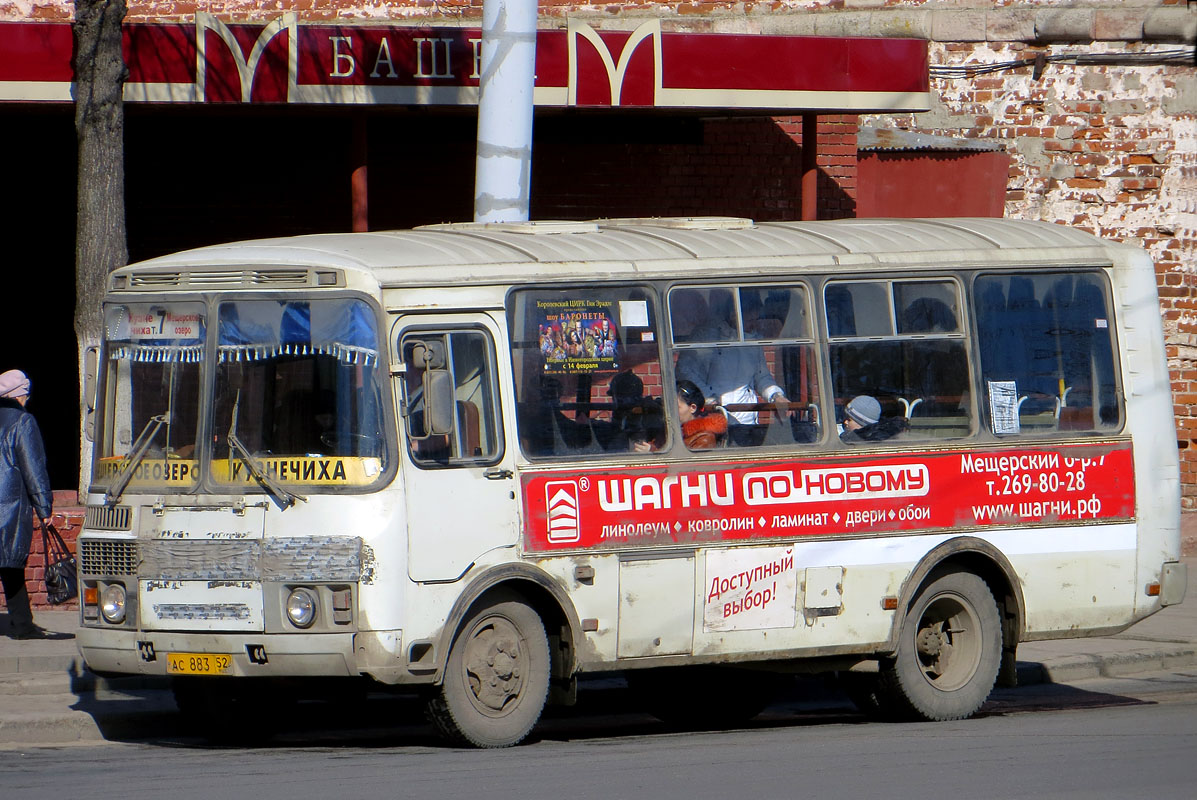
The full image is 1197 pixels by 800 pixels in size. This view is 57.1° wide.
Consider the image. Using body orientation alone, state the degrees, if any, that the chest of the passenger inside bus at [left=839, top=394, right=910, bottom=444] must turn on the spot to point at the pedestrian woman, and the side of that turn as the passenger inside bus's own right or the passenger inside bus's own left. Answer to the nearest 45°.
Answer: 0° — they already face them

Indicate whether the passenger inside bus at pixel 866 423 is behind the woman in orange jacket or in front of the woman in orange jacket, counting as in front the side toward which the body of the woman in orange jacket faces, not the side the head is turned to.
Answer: behind

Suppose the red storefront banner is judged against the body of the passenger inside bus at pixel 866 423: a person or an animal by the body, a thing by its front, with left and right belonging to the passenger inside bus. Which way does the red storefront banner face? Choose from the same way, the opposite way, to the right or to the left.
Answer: to the left

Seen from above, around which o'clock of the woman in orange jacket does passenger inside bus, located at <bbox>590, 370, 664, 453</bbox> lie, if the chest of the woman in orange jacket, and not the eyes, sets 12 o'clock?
The passenger inside bus is roughly at 11 o'clock from the woman in orange jacket.

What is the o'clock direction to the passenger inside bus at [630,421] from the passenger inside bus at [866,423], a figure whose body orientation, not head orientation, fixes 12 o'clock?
the passenger inside bus at [630,421] is roughly at 11 o'clock from the passenger inside bus at [866,423].

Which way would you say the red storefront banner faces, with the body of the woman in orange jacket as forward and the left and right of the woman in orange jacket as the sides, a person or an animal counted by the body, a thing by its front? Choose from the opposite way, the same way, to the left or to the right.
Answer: to the left

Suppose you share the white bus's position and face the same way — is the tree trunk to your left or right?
on your right

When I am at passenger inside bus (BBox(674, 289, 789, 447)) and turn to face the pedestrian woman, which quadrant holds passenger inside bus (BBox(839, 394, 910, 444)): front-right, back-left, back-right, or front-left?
back-right

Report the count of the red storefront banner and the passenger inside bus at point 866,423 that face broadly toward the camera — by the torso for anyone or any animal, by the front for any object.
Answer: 1

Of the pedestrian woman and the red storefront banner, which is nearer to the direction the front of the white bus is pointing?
the pedestrian woman

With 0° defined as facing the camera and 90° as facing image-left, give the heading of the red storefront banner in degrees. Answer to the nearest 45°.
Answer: approximately 0°

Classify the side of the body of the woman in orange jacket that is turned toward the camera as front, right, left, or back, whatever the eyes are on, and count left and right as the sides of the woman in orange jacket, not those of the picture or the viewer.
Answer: left

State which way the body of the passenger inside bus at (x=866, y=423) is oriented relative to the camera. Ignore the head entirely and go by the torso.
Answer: to the viewer's left
